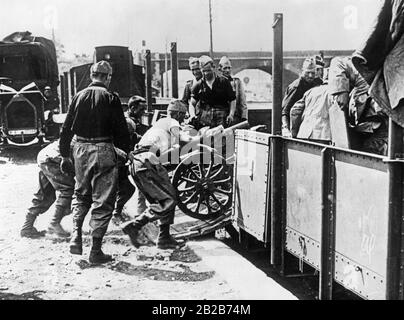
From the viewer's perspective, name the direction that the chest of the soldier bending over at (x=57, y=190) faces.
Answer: to the viewer's right

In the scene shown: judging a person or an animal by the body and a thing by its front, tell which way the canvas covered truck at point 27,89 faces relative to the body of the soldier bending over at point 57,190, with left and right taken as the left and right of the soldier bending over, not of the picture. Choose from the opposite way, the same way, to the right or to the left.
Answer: to the right

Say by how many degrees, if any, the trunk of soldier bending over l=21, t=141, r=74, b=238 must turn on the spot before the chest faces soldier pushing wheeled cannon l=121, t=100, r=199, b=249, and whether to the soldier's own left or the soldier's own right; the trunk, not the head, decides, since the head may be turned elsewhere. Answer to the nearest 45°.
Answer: approximately 45° to the soldier's own right

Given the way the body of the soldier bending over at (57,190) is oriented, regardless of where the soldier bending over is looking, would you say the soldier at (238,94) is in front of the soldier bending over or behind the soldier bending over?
in front

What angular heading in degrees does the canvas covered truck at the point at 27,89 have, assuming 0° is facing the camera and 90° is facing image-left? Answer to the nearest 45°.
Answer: approximately 0°

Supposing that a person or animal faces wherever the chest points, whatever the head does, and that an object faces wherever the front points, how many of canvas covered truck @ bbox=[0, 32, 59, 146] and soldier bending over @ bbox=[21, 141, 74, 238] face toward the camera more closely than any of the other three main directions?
1

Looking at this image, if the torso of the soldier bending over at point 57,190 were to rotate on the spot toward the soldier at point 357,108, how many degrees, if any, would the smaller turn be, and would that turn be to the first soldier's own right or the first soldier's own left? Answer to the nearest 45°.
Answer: approximately 45° to the first soldier's own right

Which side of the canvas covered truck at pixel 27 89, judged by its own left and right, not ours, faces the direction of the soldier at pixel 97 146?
front

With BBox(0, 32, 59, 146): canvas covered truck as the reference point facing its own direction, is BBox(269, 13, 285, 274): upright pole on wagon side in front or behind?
in front
